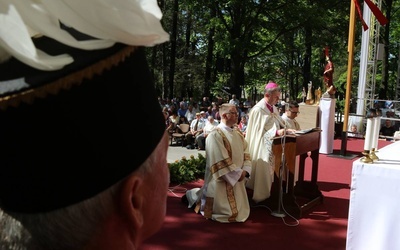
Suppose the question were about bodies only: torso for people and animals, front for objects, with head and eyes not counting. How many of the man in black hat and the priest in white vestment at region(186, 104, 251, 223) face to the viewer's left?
0

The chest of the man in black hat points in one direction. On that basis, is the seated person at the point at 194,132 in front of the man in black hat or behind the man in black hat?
in front

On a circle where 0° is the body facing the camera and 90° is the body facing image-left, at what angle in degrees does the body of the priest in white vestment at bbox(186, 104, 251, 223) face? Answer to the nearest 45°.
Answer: approximately 315°

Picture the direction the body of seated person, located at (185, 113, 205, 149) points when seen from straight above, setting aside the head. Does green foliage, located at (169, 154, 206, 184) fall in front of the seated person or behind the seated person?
in front

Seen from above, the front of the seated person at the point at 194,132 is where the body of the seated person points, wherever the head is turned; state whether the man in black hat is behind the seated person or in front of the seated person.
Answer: in front

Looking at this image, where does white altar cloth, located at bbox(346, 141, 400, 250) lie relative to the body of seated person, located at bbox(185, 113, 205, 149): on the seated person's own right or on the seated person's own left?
on the seated person's own left

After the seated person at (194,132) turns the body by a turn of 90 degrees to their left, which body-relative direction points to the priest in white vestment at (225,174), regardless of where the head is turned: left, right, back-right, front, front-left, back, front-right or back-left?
front-right

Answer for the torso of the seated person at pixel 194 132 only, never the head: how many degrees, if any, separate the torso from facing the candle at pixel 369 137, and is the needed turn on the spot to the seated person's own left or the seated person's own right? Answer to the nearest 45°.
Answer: approximately 45° to the seated person's own left

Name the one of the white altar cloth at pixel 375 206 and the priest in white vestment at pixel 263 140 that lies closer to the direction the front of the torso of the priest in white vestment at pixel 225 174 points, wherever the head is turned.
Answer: the white altar cloth

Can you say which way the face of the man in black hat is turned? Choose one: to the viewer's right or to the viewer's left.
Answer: to the viewer's right

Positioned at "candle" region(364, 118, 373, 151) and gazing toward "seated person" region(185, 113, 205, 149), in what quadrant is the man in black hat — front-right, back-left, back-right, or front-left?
back-left

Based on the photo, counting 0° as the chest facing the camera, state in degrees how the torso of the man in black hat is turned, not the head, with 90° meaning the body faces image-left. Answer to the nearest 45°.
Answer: approximately 225°

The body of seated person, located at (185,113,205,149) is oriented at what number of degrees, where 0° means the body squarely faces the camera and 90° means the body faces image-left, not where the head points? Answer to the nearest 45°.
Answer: approximately 45°

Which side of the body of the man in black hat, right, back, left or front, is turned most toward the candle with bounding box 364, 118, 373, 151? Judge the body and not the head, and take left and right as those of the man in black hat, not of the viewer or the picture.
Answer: front
